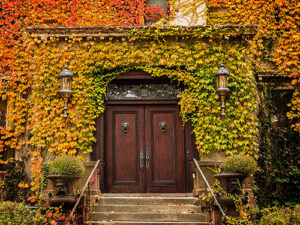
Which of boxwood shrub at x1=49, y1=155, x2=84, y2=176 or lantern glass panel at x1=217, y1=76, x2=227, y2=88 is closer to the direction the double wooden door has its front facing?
the boxwood shrub

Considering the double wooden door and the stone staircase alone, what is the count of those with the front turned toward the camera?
2

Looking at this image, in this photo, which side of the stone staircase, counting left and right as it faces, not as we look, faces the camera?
front

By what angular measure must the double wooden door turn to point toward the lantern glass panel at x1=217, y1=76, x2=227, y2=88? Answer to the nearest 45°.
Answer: approximately 45° to its left

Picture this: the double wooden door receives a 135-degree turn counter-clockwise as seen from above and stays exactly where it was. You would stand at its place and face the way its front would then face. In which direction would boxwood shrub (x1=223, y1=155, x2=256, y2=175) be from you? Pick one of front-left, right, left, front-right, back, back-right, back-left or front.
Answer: right

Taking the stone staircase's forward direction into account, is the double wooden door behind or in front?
behind

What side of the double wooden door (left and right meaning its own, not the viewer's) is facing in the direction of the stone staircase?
front

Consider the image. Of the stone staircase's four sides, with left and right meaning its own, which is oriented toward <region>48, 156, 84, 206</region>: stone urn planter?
right

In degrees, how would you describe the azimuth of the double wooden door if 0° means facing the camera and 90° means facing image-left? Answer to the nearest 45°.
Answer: approximately 0°

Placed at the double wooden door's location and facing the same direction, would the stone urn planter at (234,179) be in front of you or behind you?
in front

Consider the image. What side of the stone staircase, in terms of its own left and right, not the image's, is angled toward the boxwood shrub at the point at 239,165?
left
